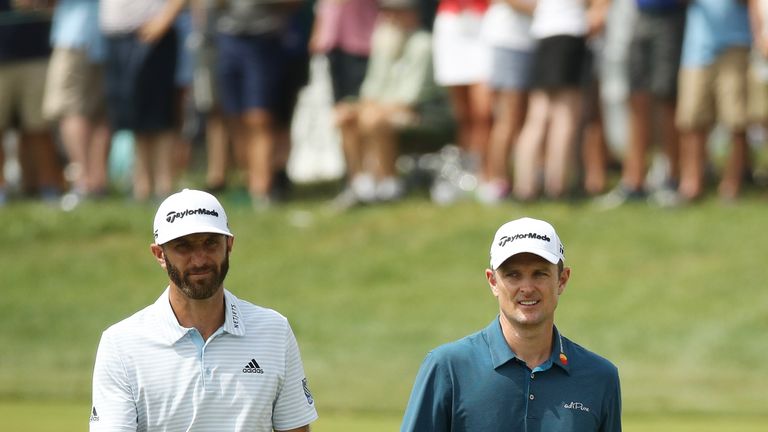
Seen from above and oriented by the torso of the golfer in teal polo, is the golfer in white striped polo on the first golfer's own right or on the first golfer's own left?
on the first golfer's own right

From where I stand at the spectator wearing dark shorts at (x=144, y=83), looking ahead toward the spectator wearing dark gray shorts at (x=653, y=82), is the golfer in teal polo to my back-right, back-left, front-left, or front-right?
front-right

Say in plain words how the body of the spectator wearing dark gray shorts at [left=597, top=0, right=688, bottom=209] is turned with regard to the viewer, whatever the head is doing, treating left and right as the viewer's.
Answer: facing the viewer and to the left of the viewer

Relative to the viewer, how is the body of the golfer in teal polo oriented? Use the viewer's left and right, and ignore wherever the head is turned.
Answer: facing the viewer

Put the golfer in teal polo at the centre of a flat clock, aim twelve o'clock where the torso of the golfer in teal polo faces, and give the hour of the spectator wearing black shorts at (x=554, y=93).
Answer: The spectator wearing black shorts is roughly at 6 o'clock from the golfer in teal polo.

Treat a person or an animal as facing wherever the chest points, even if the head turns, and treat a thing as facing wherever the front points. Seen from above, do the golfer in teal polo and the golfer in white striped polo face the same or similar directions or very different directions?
same or similar directions

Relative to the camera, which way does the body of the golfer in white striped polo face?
toward the camera

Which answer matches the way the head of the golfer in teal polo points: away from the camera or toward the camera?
toward the camera

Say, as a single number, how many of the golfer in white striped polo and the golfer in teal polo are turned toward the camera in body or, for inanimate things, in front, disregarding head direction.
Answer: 2

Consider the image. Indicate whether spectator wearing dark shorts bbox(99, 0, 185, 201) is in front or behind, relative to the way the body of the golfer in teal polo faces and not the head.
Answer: behind

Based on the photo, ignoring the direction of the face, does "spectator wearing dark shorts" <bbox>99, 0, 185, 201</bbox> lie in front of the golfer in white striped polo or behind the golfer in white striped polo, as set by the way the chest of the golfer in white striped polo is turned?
behind

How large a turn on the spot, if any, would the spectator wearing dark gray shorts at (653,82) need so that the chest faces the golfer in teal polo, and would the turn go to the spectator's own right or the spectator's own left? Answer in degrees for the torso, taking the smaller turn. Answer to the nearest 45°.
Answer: approximately 45° to the spectator's own left
